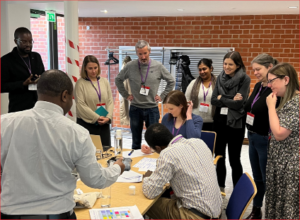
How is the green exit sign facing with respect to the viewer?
toward the camera

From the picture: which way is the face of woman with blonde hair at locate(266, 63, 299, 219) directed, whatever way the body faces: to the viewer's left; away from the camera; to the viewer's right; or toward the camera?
to the viewer's left

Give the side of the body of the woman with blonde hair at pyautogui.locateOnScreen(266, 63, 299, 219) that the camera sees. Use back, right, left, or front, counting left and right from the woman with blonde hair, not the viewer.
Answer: left

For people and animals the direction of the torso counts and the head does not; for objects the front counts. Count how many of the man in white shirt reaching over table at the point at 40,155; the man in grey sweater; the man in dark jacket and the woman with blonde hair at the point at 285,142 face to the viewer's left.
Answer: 1

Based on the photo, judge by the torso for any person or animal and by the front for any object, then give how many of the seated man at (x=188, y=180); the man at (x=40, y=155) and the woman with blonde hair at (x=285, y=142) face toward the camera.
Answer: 0

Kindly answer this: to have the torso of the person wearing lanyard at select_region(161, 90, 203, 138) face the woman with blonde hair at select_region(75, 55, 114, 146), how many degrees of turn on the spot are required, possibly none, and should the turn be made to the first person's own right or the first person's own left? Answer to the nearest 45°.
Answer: approximately 90° to the first person's own right

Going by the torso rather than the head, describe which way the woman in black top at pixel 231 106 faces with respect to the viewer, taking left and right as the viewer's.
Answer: facing the viewer and to the left of the viewer

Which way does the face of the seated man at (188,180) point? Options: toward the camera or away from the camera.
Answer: away from the camera

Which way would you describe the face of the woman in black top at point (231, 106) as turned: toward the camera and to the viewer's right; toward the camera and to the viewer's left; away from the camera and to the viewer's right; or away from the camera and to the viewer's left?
toward the camera and to the viewer's left

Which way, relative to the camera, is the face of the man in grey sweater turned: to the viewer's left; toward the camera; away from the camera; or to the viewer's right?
toward the camera

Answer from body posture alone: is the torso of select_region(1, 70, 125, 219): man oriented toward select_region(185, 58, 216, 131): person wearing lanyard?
yes

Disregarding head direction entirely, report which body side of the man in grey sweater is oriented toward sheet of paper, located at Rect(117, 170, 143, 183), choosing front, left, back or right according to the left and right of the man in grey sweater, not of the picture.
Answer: front

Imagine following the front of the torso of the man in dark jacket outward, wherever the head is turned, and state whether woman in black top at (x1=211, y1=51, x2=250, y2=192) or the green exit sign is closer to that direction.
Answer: the woman in black top

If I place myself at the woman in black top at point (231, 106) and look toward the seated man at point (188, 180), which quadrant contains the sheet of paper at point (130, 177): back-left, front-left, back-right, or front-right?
front-right
